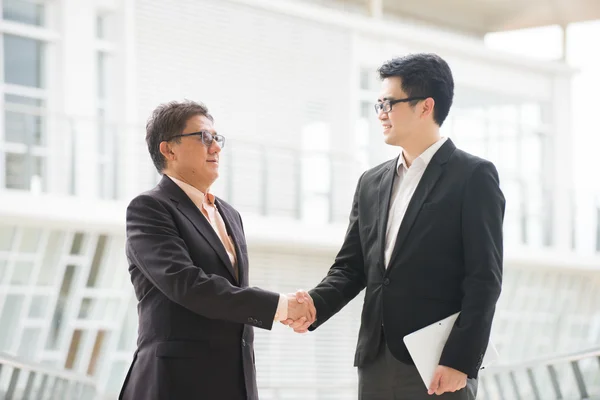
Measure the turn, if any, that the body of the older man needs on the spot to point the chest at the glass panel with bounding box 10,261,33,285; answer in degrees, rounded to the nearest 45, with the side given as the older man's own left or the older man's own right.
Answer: approximately 135° to the older man's own left

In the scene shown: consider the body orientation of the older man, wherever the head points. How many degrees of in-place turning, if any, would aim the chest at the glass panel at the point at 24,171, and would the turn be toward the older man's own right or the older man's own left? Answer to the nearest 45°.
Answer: approximately 135° to the older man's own left

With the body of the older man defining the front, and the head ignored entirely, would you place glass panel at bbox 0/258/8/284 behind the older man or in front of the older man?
behind

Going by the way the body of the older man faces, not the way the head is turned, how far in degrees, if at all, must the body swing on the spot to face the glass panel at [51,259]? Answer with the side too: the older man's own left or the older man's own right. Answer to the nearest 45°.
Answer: approximately 135° to the older man's own left

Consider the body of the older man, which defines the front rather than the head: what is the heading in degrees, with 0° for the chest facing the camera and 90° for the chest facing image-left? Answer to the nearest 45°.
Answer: approximately 315°

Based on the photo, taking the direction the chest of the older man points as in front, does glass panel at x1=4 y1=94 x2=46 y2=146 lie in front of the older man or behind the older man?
behind

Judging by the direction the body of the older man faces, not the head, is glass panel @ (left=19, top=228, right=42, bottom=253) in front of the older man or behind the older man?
behind

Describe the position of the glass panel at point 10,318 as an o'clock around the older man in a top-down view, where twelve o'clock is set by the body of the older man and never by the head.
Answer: The glass panel is roughly at 7 o'clock from the older man.

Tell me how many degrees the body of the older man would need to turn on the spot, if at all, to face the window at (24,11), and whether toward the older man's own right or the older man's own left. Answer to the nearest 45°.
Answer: approximately 135° to the older man's own left

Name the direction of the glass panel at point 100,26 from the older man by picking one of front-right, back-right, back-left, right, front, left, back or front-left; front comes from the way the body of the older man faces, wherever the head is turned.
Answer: back-left

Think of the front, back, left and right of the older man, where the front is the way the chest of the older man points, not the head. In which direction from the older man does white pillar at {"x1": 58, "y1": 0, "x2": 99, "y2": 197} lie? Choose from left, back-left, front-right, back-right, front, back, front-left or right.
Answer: back-left

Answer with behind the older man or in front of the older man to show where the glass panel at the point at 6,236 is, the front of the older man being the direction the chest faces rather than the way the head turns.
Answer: behind

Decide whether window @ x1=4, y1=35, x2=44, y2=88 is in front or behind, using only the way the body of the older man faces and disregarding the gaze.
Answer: behind
